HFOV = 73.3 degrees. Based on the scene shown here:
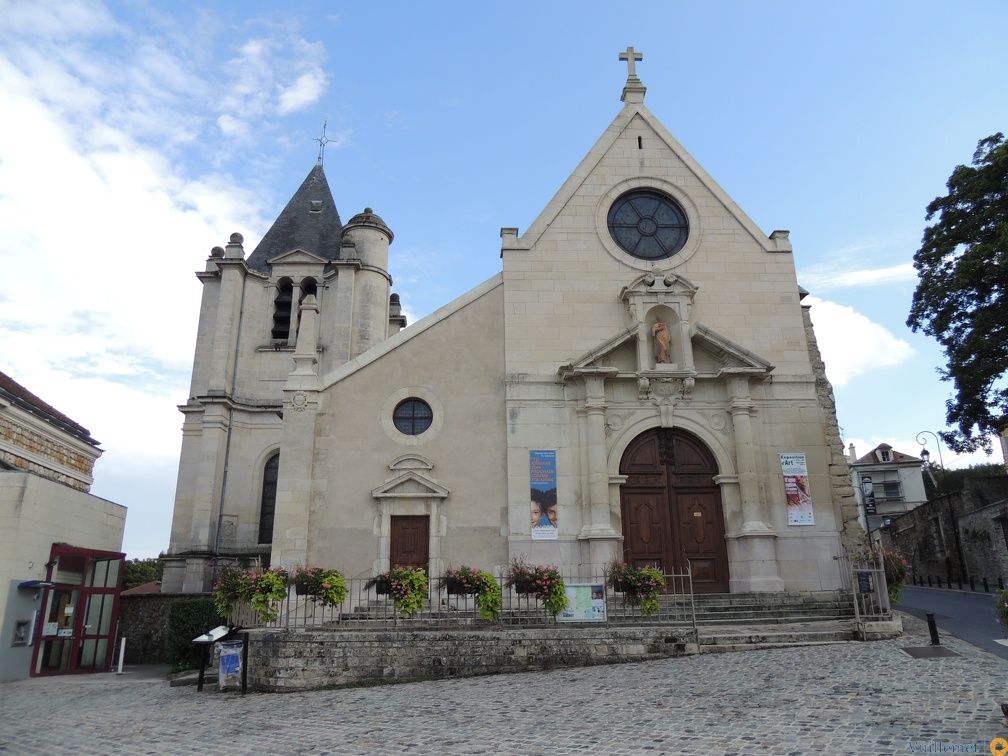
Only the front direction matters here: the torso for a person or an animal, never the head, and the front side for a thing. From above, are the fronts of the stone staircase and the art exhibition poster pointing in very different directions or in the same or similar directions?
same or similar directions

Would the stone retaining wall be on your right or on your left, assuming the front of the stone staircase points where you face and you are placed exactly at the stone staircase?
on your right

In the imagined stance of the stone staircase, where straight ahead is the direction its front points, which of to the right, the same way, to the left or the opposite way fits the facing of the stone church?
the same way

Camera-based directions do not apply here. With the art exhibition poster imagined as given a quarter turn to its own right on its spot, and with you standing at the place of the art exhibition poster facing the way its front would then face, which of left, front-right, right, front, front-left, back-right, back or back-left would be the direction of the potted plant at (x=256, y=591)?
front-left

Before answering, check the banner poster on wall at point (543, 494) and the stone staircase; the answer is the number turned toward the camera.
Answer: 2

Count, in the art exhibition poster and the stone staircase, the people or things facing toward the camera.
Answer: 2

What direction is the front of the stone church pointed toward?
toward the camera

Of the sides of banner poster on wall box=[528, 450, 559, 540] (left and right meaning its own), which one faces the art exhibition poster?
left

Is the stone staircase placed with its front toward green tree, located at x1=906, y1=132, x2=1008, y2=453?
no

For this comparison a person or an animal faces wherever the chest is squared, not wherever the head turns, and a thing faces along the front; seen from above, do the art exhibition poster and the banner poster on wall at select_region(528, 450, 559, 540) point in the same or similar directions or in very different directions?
same or similar directions

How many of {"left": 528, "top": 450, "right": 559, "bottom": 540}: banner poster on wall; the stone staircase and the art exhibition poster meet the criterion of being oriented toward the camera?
3

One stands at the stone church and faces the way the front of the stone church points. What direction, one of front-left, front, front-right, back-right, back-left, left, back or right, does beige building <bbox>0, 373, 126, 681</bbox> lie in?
right

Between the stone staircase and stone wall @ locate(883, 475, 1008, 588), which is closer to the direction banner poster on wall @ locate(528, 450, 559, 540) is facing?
the stone staircase

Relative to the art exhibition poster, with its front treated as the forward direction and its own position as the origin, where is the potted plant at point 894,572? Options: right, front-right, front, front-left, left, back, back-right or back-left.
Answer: front-left

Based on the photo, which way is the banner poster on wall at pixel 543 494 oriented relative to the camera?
toward the camera

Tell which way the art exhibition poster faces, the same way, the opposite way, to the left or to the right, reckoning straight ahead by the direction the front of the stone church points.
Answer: the same way

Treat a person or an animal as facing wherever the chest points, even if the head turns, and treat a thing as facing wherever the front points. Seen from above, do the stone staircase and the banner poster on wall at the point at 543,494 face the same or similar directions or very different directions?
same or similar directions

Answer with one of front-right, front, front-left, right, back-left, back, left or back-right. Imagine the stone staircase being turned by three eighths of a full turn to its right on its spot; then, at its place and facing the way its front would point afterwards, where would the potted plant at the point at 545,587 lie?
left

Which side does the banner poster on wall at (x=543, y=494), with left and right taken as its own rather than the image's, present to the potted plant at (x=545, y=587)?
front

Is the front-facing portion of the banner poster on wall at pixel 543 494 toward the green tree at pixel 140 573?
no

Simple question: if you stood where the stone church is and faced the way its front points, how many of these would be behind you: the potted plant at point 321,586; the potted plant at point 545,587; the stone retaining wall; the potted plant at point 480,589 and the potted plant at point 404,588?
0
